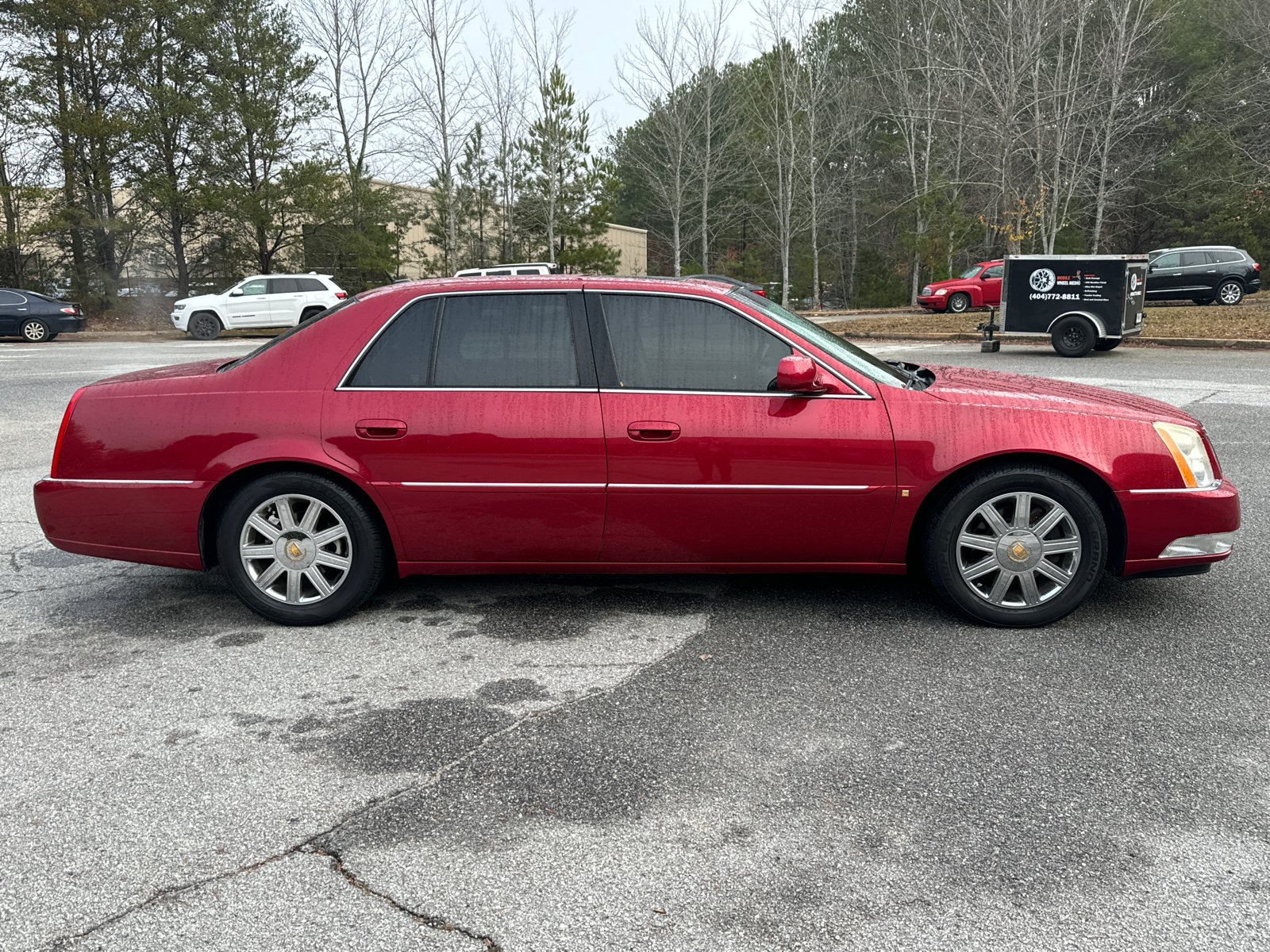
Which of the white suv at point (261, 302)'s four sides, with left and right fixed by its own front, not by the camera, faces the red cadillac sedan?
left

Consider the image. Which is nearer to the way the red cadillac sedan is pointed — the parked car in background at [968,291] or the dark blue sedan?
the parked car in background

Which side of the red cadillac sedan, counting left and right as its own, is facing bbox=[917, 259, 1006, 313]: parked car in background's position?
left

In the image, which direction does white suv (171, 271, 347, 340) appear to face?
to the viewer's left

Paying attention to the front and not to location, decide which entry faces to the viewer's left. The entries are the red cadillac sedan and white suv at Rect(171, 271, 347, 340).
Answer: the white suv

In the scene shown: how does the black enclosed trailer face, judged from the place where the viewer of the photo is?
facing to the left of the viewer

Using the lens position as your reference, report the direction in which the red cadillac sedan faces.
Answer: facing to the right of the viewer

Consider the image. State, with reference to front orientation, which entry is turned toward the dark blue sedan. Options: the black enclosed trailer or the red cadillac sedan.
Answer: the black enclosed trailer

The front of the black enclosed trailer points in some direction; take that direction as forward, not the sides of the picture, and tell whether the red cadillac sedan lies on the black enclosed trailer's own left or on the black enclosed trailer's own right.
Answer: on the black enclosed trailer's own left
